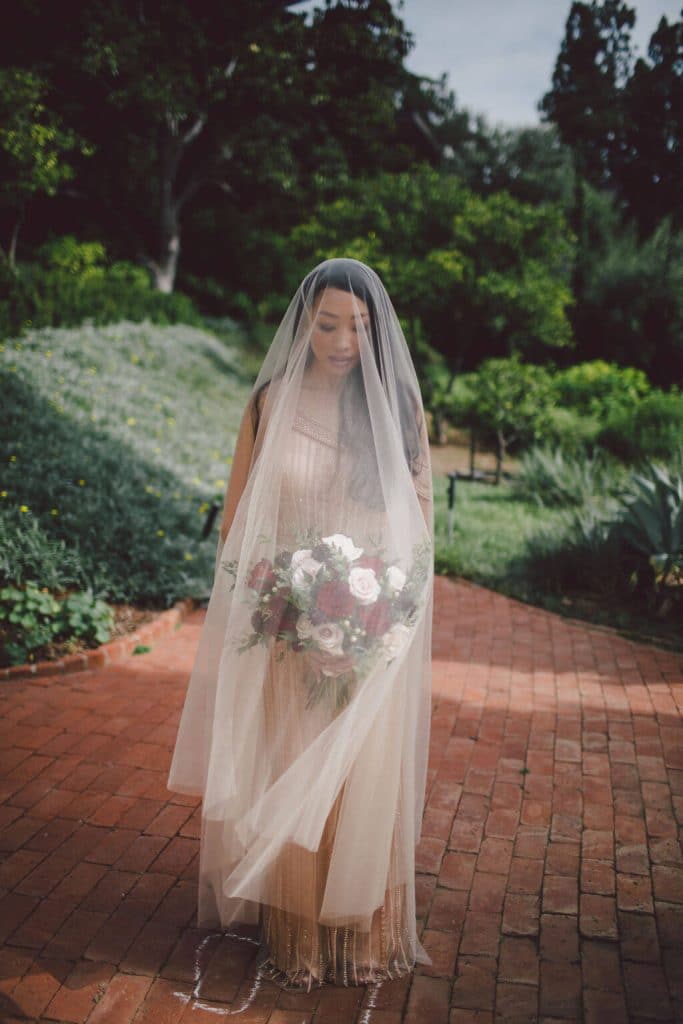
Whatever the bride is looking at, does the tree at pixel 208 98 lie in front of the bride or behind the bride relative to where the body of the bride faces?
behind

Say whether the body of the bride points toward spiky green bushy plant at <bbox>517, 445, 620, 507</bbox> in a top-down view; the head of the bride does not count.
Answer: no

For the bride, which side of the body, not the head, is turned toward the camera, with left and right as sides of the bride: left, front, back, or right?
front

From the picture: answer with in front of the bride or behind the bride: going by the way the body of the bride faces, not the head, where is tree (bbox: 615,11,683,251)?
behind

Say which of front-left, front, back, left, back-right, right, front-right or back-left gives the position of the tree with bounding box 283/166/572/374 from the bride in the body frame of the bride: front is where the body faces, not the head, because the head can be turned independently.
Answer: back

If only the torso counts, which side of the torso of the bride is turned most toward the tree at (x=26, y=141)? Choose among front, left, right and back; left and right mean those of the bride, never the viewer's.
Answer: back

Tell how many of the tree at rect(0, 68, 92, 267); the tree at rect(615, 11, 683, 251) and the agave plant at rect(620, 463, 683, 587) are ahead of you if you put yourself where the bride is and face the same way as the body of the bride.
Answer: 0

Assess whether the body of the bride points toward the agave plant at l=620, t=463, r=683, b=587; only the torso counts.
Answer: no

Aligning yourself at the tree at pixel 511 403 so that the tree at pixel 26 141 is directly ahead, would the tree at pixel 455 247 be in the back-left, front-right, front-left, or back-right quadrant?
front-right

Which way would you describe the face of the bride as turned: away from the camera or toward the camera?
toward the camera
